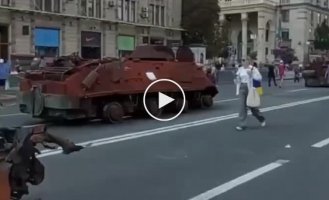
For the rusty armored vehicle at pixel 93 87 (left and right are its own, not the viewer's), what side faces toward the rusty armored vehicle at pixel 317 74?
front

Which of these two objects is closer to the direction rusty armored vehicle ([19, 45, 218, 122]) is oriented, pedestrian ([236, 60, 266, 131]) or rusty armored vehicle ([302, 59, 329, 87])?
the rusty armored vehicle

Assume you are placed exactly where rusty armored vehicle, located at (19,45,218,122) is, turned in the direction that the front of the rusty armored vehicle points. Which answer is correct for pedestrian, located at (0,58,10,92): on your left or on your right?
on your left

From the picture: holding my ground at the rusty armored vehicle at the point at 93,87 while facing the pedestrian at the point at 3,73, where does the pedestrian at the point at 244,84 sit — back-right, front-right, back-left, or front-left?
back-right

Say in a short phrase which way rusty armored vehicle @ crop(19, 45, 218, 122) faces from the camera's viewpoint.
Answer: facing away from the viewer and to the right of the viewer

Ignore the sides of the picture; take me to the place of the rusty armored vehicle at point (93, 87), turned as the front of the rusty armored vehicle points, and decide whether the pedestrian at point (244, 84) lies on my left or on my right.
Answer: on my right

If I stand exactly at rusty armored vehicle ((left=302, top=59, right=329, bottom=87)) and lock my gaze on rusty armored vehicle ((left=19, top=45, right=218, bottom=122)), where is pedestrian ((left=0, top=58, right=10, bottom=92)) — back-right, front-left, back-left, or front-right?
front-right

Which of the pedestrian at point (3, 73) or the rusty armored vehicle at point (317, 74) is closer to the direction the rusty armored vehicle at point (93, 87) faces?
the rusty armored vehicle

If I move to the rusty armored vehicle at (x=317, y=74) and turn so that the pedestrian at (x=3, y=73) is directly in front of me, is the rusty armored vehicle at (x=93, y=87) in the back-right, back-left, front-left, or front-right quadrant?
front-left
